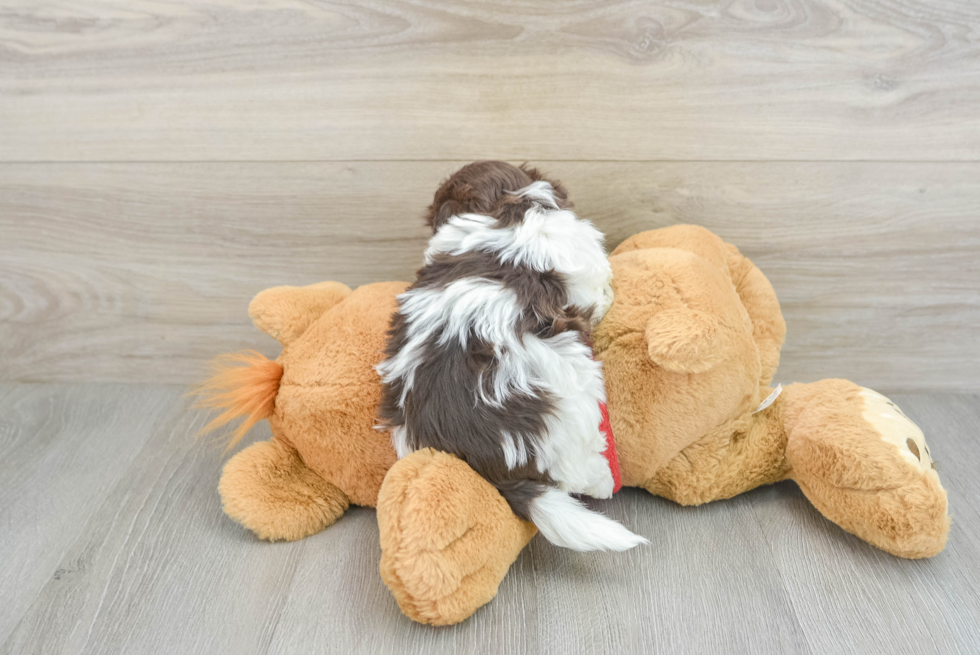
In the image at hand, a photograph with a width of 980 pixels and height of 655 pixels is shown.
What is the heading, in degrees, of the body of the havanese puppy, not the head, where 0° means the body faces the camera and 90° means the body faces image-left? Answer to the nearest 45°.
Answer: approximately 180°
